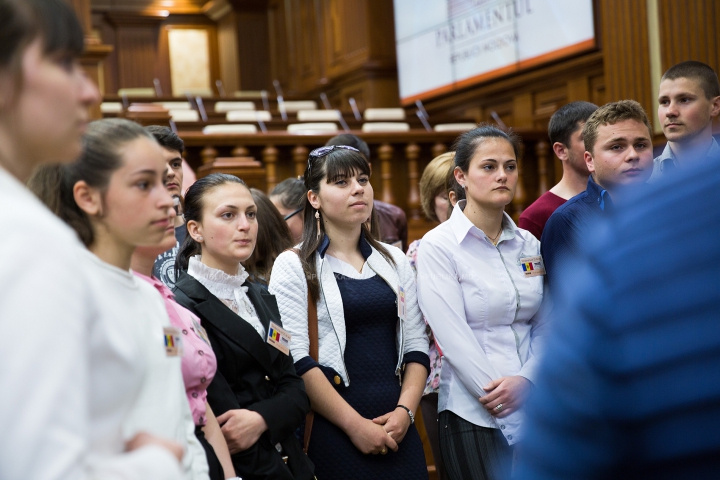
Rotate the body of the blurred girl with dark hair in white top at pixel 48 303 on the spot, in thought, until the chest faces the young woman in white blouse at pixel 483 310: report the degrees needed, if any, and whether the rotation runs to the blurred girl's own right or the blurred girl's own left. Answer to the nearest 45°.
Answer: approximately 45° to the blurred girl's own left

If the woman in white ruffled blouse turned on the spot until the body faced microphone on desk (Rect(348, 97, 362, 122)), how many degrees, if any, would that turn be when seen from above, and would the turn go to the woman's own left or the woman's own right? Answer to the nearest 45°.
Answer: approximately 135° to the woman's own left

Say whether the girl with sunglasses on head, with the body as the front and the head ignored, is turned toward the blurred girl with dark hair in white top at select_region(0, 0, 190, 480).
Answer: no

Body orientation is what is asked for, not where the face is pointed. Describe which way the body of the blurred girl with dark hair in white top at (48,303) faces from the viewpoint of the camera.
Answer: to the viewer's right

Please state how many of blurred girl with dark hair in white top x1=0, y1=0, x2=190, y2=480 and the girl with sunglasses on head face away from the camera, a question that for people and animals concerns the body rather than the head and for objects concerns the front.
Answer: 0

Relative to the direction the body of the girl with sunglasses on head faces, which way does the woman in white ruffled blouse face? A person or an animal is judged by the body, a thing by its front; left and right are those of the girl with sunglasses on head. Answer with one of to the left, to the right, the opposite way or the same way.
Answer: the same way

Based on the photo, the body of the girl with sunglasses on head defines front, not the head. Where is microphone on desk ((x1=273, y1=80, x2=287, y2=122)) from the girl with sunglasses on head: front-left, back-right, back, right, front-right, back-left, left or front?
back-left

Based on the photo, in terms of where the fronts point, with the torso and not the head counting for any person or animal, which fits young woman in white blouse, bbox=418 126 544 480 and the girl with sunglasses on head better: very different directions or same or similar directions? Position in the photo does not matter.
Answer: same or similar directions

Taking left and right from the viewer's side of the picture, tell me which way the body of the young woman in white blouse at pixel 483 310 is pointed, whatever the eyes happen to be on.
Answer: facing the viewer and to the right of the viewer

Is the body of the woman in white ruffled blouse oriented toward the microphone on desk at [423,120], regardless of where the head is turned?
no

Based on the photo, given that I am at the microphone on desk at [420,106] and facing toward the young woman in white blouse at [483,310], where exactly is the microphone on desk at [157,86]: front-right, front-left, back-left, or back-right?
back-right

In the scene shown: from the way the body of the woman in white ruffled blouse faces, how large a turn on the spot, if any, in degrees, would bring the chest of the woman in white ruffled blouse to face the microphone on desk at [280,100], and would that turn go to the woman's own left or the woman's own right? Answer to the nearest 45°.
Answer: approximately 135° to the woman's own left

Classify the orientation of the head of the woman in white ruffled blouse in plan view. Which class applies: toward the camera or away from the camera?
toward the camera
